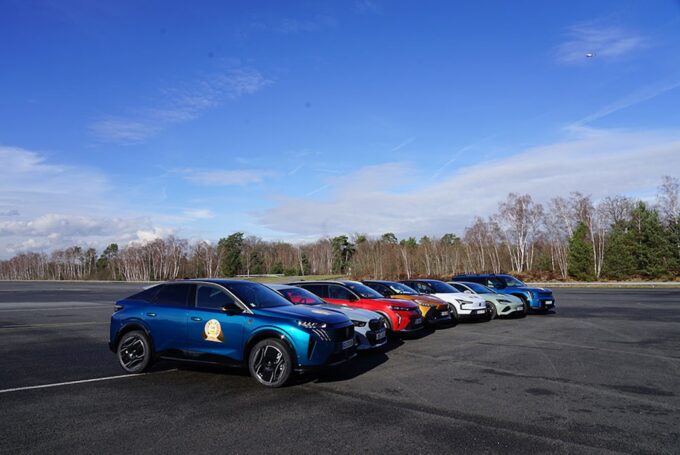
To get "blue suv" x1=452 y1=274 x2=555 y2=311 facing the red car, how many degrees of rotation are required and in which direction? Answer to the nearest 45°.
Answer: approximately 90° to its right

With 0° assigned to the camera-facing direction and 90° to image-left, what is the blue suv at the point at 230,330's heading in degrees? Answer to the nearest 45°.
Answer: approximately 315°

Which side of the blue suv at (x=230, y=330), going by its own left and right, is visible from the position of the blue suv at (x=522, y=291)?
left

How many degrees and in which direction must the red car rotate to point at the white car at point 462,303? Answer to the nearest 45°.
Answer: approximately 90° to its left

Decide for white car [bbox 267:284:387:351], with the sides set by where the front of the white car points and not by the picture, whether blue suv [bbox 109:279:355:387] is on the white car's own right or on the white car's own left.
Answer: on the white car's own right

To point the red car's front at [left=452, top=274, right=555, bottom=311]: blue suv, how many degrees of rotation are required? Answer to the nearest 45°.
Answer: approximately 90° to its left

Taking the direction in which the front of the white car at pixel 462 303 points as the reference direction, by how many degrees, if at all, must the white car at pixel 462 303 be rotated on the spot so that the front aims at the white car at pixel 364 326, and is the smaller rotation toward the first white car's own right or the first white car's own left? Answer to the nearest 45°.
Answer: approximately 45° to the first white car's own right

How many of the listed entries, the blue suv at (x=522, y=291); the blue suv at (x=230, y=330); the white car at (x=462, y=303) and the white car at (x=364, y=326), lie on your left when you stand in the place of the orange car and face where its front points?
2

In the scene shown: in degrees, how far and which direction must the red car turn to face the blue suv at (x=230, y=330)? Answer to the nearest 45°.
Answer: approximately 90° to its right
